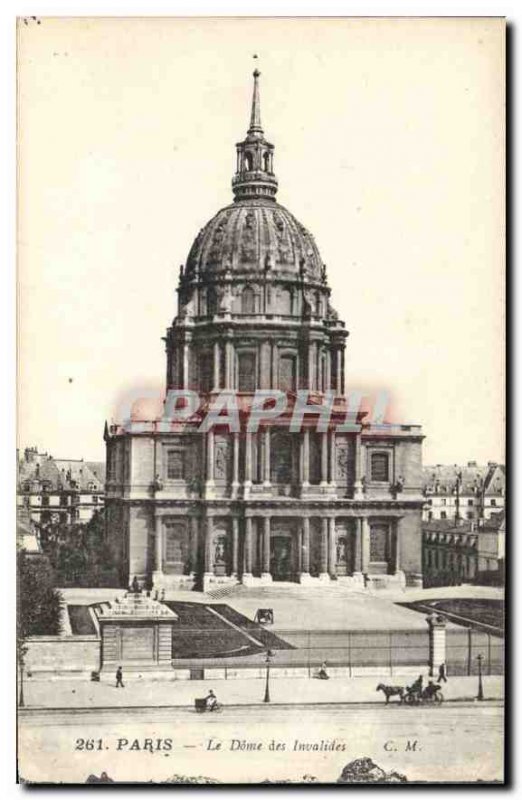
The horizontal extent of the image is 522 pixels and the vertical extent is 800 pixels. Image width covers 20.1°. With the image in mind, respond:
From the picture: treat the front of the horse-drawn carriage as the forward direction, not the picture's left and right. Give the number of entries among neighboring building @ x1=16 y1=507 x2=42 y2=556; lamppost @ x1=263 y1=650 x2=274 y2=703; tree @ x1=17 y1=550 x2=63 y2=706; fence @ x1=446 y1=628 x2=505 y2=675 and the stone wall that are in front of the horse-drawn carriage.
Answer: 4

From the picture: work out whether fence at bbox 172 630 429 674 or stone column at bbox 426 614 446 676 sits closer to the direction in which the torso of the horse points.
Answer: the fence

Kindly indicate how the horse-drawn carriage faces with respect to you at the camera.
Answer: facing to the left of the viewer

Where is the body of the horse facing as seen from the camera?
to the viewer's left

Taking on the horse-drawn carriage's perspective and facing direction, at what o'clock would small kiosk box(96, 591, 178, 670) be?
The small kiosk is roughly at 12 o'clock from the horse-drawn carriage.

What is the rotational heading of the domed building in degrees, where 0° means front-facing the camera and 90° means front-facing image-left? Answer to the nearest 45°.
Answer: approximately 0°

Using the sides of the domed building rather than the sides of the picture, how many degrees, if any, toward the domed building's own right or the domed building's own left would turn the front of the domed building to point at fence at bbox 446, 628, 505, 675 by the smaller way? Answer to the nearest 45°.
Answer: approximately 45° to the domed building's own left
